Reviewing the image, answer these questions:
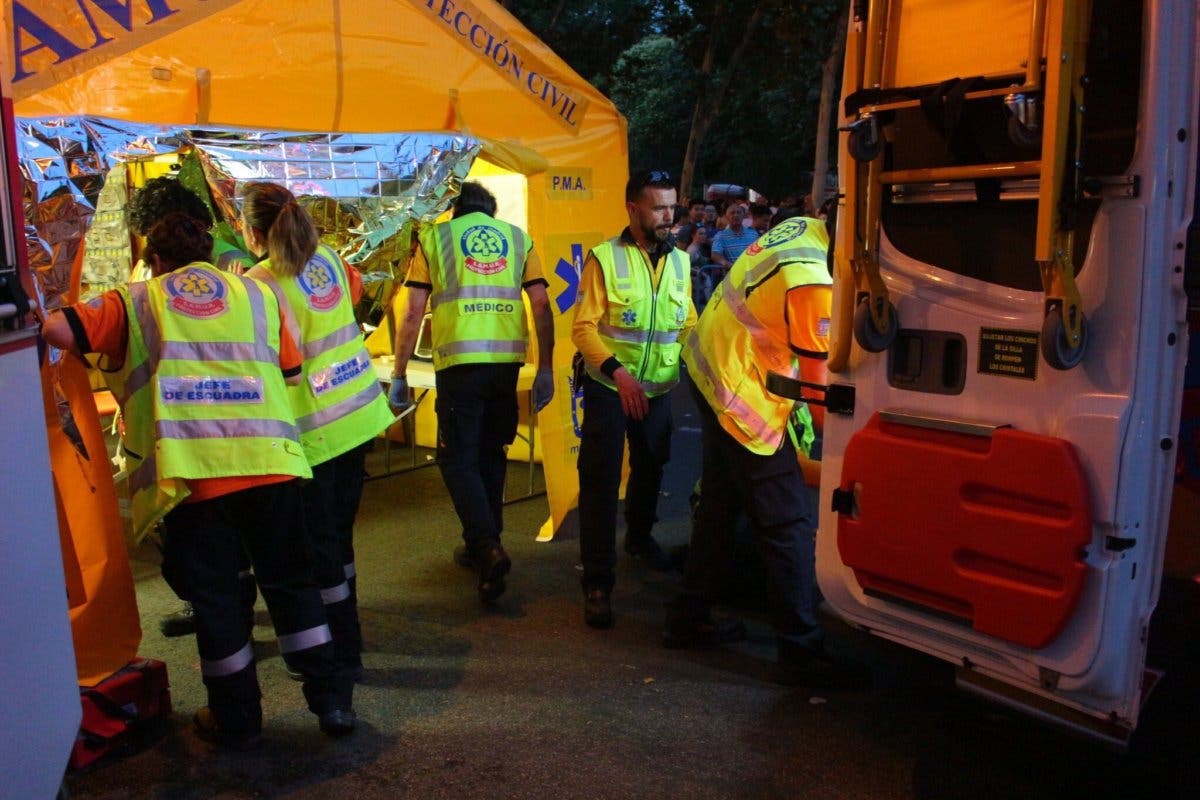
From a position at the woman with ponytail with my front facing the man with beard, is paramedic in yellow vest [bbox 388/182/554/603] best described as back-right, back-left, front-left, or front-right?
front-left

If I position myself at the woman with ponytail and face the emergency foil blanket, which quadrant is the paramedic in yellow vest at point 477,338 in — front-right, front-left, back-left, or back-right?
front-right

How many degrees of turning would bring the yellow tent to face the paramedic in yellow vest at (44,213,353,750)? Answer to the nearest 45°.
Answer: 0° — it already faces them

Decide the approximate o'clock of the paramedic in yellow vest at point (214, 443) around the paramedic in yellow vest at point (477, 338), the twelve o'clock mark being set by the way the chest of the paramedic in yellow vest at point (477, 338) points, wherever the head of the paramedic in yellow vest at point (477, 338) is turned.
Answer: the paramedic in yellow vest at point (214, 443) is roughly at 7 o'clock from the paramedic in yellow vest at point (477, 338).

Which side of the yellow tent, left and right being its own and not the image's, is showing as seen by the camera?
front

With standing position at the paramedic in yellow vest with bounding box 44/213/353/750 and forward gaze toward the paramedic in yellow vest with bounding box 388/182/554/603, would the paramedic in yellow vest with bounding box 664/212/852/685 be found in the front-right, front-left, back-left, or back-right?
front-right

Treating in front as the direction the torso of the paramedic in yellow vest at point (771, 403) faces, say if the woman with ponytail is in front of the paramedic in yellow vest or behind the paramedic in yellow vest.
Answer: behind

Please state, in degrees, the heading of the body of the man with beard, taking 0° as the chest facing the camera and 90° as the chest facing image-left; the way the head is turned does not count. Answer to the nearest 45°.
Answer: approximately 315°

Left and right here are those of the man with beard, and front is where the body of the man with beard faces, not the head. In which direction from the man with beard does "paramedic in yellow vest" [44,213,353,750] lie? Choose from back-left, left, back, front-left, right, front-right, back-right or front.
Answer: right

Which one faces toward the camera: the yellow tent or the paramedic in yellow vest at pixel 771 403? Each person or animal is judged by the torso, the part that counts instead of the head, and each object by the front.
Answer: the yellow tent

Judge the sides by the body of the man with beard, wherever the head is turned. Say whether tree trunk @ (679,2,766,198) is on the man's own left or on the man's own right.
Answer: on the man's own left

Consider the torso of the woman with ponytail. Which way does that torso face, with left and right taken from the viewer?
facing away from the viewer and to the left of the viewer

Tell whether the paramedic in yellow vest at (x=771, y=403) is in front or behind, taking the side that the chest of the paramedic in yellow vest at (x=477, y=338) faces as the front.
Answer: behind
